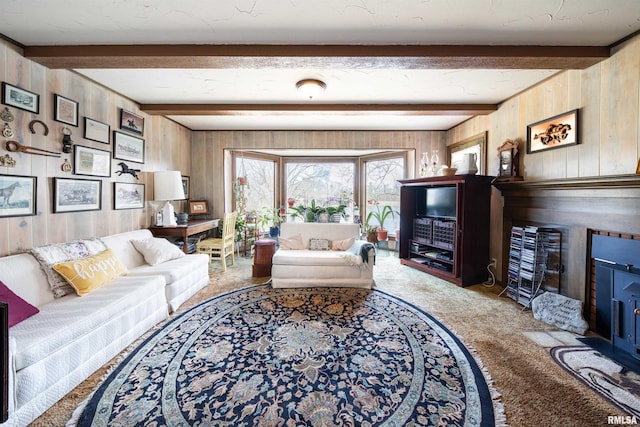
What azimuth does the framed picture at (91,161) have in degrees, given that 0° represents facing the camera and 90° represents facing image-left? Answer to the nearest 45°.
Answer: approximately 315°

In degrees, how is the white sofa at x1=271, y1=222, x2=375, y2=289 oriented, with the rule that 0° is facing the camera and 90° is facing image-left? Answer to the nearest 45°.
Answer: approximately 0°

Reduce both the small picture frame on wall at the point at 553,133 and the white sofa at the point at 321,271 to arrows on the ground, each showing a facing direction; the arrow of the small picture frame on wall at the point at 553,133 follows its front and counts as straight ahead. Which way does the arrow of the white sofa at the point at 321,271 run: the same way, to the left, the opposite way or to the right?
to the left

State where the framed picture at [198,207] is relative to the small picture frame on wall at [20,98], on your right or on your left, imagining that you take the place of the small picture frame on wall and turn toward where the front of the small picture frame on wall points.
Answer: on your left

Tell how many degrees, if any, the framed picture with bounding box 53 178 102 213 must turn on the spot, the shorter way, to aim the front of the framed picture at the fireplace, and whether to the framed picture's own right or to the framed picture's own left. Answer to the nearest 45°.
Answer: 0° — it already faces it

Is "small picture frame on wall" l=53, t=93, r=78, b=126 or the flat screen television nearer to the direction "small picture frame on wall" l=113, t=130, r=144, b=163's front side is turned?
the flat screen television
